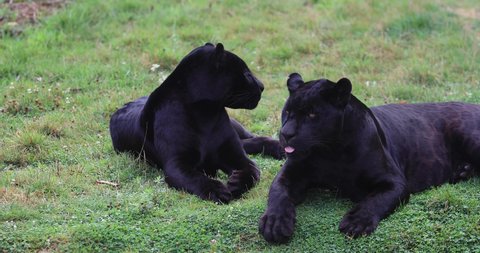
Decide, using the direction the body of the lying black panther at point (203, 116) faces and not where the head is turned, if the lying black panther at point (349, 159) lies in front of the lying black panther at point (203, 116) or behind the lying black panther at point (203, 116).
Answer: in front

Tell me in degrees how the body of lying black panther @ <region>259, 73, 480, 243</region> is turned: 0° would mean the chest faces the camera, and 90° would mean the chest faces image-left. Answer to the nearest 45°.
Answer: approximately 45°

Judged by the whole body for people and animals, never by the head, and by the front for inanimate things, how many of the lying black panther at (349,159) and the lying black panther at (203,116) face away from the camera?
0

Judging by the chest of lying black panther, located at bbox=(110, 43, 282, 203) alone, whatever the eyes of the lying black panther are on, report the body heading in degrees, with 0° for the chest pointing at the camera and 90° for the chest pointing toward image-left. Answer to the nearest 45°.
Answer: approximately 315°
